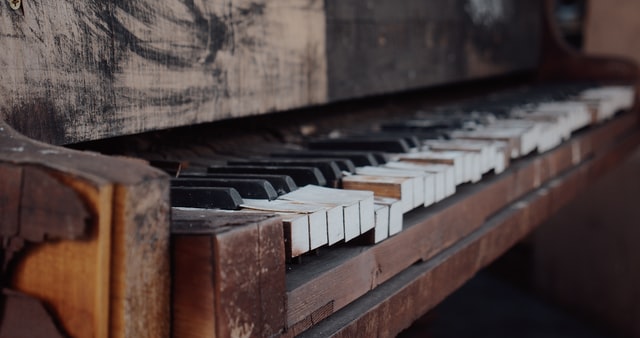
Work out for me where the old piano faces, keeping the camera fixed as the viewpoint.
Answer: facing the viewer and to the right of the viewer
